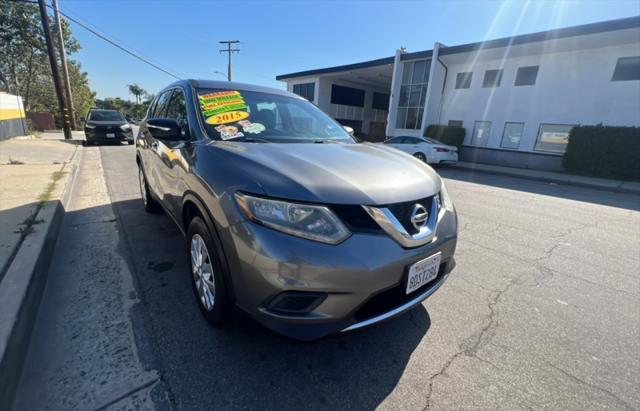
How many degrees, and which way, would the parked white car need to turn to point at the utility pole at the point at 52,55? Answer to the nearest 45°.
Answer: approximately 45° to its left

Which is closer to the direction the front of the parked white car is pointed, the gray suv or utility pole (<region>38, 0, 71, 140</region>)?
the utility pole

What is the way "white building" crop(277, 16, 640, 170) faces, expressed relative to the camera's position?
facing the viewer and to the left of the viewer

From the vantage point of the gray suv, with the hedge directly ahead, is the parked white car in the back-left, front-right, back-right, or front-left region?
front-left

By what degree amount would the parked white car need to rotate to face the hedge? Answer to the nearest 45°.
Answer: approximately 135° to its right

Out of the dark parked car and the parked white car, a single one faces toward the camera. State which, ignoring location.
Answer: the dark parked car

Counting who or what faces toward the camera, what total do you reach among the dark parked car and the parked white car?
1

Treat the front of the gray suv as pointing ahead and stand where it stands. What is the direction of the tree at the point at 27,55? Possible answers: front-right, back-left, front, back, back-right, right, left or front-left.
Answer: back

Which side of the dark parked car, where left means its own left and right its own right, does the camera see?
front

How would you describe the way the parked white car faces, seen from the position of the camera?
facing away from the viewer and to the left of the viewer

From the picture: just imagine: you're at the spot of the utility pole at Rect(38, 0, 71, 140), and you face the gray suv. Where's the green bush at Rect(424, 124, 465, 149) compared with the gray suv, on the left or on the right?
left

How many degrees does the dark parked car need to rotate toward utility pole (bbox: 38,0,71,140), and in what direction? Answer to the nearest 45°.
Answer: approximately 135° to its right

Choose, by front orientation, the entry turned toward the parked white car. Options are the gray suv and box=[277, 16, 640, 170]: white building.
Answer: the white building

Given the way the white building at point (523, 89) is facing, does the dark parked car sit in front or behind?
in front

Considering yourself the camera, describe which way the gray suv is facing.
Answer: facing the viewer and to the right of the viewer

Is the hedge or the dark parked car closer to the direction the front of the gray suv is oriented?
the hedge

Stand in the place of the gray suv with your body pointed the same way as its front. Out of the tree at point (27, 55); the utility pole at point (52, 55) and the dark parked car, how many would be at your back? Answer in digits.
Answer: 3

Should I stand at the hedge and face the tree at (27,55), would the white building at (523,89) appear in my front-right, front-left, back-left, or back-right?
front-right
